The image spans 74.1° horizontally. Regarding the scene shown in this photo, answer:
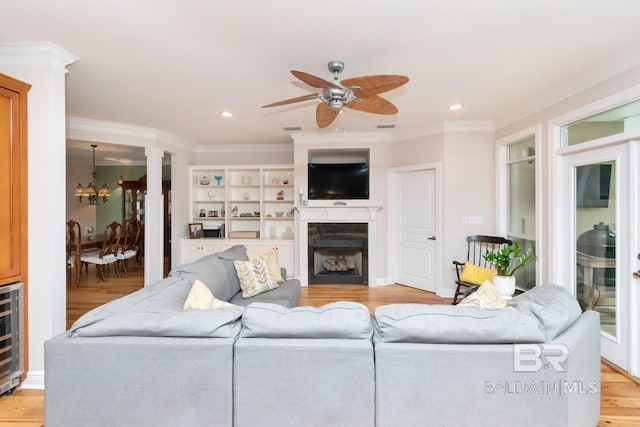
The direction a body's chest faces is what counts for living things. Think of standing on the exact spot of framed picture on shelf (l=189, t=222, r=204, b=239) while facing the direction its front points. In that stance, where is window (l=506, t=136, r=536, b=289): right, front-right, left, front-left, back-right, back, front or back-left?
front-left

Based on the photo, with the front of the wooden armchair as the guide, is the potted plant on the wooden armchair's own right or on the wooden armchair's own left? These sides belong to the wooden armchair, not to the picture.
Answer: on the wooden armchair's own left

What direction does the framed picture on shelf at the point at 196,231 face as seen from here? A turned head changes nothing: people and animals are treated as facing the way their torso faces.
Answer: toward the camera

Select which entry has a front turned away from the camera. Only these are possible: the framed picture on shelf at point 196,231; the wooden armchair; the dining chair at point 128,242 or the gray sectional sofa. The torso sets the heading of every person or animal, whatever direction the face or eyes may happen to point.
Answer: the gray sectional sofa

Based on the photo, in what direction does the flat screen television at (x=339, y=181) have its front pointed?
toward the camera

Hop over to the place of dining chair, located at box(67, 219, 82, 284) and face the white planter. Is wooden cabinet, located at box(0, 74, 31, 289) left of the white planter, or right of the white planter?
right

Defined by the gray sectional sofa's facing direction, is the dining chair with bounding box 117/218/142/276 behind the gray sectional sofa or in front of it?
in front

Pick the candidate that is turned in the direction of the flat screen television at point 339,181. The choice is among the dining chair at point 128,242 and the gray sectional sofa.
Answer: the gray sectional sofa

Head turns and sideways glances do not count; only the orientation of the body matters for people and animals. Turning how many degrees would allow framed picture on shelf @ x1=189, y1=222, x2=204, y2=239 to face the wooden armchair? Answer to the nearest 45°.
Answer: approximately 45° to its left

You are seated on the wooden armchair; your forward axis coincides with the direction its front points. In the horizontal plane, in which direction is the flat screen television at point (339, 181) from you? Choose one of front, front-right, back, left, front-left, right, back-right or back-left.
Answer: front-right

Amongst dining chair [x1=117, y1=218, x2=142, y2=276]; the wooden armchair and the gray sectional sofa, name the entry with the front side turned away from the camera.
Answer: the gray sectional sofa

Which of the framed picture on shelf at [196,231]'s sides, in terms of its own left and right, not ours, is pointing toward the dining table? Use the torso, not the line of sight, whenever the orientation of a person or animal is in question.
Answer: right

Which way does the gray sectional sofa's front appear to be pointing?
away from the camera

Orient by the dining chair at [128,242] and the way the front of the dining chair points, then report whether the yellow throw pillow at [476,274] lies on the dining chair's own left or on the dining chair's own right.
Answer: on the dining chair's own left

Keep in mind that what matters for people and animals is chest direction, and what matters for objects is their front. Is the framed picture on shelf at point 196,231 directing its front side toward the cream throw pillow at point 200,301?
yes
